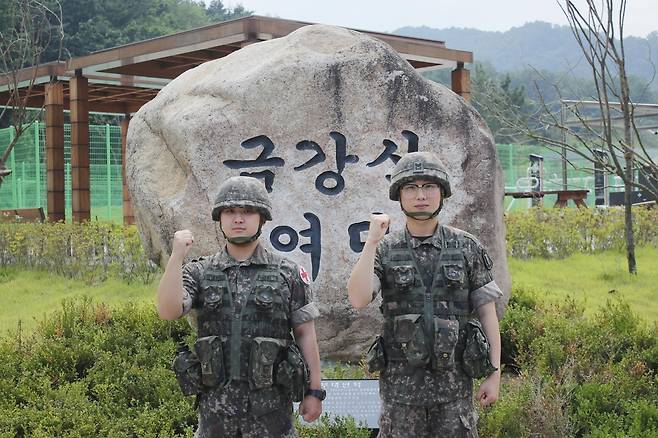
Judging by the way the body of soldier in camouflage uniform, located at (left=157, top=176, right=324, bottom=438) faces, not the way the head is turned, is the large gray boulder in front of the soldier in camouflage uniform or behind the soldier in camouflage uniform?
behind

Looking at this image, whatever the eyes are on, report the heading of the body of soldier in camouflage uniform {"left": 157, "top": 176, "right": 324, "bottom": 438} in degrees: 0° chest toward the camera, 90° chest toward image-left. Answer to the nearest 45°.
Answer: approximately 0°

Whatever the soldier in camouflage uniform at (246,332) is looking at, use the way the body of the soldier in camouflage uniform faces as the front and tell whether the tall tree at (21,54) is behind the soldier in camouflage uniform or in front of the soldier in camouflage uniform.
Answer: behind

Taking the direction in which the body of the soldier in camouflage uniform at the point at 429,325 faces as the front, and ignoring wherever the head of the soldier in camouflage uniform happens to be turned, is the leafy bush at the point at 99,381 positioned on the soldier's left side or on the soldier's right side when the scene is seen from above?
on the soldier's right side

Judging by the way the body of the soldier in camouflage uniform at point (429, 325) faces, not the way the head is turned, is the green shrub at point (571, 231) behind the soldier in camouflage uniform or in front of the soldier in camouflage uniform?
behind

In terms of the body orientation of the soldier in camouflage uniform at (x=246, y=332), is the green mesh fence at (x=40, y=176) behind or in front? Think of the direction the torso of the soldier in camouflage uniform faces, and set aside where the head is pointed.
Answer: behind

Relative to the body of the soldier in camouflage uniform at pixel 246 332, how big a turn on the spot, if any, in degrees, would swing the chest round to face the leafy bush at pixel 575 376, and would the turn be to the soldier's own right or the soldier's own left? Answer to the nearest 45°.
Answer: approximately 135° to the soldier's own left

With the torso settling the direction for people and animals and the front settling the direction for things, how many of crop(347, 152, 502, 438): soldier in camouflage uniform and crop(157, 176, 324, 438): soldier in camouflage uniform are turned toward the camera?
2

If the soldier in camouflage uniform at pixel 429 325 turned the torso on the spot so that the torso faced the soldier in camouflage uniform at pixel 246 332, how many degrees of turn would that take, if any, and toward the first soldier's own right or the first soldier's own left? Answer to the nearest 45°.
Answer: approximately 90° to the first soldier's own right

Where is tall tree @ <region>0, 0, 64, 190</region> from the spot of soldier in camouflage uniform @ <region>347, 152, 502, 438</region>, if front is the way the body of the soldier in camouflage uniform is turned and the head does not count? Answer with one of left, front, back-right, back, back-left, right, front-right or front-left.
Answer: back-right

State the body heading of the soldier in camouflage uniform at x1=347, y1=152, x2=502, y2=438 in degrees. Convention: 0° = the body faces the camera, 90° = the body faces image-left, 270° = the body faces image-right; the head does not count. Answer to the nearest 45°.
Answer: approximately 0°
